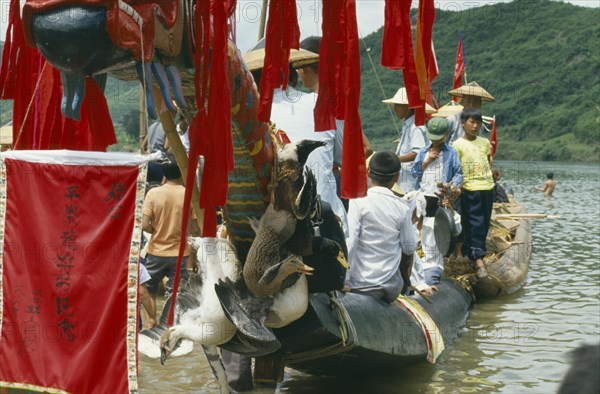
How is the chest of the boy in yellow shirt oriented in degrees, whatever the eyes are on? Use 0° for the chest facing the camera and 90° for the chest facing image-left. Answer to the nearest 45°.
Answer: approximately 0°

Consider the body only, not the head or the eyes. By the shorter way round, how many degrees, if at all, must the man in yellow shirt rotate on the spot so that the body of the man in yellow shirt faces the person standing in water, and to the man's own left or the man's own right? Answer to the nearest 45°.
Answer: approximately 45° to the man's own right

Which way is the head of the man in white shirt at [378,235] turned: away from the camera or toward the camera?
away from the camera

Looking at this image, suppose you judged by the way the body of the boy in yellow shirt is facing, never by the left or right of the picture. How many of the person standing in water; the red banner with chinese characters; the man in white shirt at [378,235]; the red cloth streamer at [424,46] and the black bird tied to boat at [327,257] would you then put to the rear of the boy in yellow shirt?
1

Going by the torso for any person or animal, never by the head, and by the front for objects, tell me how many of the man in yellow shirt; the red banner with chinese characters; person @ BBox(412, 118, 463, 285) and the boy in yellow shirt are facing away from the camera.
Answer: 1

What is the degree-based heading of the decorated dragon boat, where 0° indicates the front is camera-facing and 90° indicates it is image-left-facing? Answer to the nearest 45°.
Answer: approximately 45°

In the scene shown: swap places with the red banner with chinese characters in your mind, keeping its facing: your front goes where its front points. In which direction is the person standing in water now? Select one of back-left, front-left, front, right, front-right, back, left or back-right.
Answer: back-left

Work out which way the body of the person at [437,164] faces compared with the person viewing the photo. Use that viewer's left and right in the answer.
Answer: facing the viewer and to the left of the viewer

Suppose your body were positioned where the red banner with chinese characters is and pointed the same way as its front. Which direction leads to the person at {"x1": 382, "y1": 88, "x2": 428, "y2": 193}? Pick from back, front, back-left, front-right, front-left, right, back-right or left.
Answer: back-left

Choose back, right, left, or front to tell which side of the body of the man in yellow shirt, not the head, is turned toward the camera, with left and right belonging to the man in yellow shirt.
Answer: back

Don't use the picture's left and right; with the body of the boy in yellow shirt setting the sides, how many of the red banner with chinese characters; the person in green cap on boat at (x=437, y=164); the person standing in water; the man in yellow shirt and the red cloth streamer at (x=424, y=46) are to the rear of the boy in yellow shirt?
1

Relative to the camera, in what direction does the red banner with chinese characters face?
facing the viewer

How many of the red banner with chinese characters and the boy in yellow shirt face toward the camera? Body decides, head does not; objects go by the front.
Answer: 2
